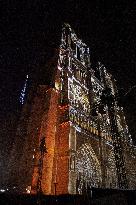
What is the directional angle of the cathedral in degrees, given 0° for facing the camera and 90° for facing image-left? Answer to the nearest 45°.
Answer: approximately 315°
